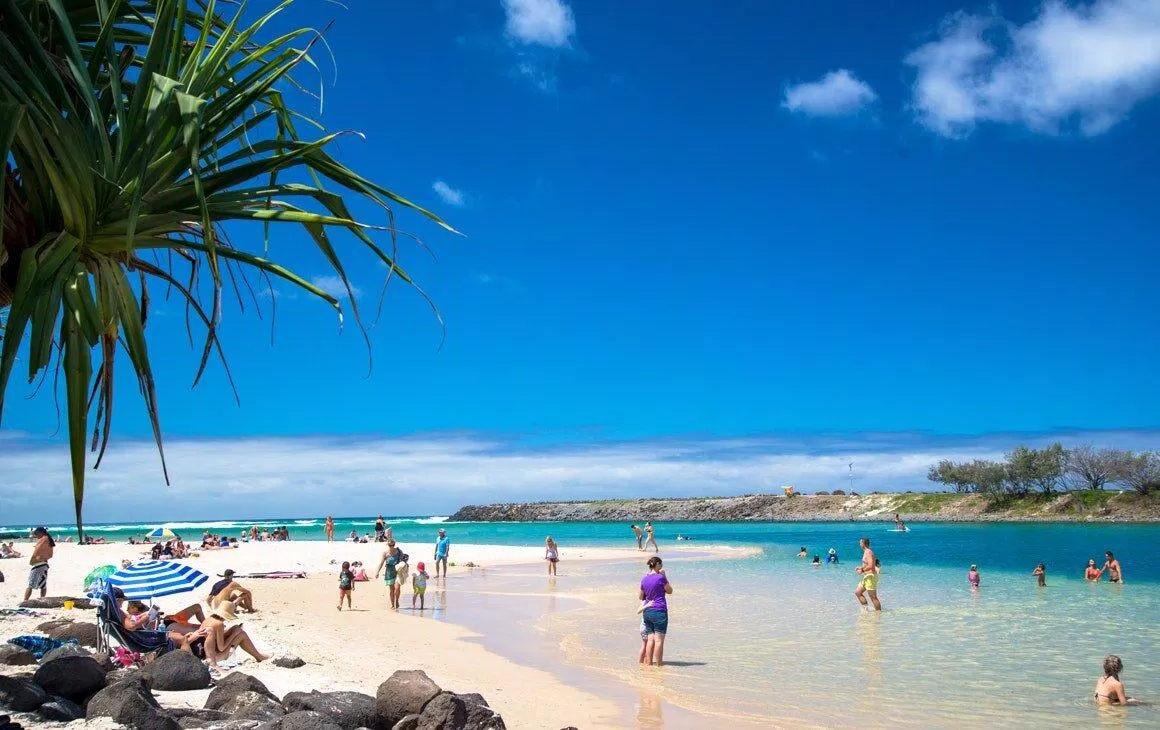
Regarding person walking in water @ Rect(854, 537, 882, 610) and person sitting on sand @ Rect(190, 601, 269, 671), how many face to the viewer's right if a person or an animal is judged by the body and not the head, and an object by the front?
1

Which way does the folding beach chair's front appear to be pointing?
to the viewer's right

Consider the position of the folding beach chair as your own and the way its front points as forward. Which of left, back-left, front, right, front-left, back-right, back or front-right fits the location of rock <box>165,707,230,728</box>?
right

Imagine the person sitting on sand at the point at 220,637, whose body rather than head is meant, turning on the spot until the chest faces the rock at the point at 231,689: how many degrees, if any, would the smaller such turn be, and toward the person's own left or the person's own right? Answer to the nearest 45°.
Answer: approximately 90° to the person's own right

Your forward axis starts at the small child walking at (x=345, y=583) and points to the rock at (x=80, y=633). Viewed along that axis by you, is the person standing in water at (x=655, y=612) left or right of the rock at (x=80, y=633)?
left

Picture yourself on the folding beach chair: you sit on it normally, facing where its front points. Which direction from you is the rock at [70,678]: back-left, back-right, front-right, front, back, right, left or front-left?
right

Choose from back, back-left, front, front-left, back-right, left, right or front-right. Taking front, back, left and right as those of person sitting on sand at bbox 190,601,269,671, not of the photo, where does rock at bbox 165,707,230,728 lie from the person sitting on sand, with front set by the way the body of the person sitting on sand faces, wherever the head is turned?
right

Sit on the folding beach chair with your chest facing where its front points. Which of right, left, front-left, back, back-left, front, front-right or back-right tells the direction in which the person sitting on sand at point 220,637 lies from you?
front

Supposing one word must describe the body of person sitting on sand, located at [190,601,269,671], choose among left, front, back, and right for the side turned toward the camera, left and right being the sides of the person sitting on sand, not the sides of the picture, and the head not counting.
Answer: right

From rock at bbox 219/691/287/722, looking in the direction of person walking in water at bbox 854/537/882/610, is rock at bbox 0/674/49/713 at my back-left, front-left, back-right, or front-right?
back-left

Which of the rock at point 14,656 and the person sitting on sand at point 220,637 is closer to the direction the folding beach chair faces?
the person sitting on sand

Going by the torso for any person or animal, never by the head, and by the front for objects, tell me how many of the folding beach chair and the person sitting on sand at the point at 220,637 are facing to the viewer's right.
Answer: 2
